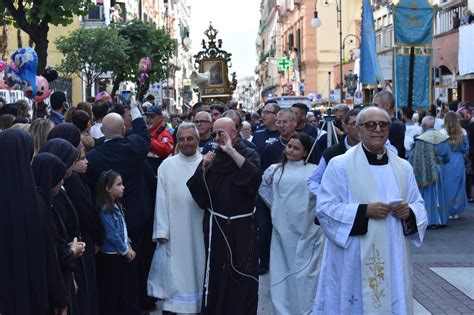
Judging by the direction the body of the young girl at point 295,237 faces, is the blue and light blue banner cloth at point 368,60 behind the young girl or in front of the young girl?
behind

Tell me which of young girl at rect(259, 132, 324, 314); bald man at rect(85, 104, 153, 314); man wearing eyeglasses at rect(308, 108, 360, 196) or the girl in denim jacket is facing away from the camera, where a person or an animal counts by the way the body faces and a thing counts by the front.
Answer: the bald man

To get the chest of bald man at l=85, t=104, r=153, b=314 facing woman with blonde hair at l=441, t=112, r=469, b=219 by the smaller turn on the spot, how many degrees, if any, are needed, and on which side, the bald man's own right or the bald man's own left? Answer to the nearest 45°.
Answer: approximately 45° to the bald man's own right

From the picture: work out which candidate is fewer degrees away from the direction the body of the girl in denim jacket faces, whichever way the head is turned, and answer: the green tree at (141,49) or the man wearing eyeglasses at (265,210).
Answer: the man wearing eyeglasses

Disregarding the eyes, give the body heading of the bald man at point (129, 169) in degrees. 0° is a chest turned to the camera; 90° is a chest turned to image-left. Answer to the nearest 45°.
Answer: approximately 180°

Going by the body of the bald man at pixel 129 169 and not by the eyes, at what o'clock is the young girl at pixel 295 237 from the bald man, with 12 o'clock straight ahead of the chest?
The young girl is roughly at 3 o'clock from the bald man.

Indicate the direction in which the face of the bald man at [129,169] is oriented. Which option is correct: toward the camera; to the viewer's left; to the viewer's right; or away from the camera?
away from the camera

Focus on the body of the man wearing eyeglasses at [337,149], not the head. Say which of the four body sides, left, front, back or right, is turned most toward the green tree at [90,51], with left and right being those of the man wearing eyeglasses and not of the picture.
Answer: back

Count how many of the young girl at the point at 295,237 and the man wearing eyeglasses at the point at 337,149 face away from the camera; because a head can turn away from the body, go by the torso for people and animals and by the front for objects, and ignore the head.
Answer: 0
